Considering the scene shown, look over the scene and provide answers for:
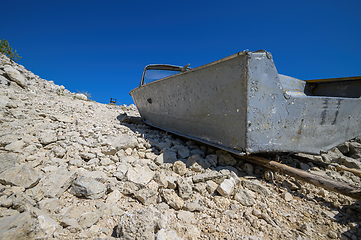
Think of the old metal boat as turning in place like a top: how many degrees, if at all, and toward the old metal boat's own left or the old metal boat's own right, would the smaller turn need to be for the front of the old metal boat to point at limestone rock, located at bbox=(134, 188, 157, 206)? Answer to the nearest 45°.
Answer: approximately 90° to the old metal boat's own left

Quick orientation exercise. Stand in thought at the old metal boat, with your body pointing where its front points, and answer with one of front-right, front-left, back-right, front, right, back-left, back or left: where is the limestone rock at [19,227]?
left

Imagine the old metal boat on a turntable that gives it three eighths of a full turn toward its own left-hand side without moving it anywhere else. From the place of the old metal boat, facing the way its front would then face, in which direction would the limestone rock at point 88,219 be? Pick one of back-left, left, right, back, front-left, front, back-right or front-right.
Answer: front-right

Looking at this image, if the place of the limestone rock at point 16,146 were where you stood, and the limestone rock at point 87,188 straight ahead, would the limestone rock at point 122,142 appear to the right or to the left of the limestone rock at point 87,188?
left

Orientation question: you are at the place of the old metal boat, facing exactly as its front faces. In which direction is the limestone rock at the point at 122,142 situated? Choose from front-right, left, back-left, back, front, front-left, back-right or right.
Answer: front-left

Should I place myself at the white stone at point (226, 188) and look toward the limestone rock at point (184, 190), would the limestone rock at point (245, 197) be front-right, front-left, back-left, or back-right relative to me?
back-left

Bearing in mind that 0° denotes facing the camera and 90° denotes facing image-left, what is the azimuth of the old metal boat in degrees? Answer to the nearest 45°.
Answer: approximately 135°

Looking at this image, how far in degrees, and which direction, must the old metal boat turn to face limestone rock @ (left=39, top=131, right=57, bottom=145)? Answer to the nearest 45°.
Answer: approximately 45° to its left
